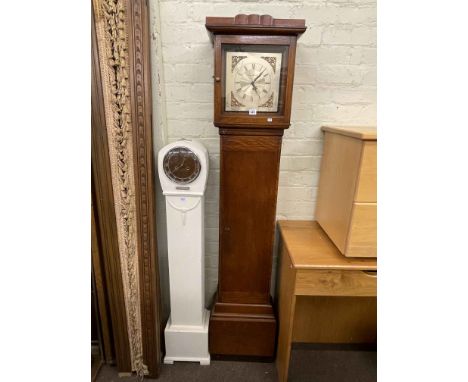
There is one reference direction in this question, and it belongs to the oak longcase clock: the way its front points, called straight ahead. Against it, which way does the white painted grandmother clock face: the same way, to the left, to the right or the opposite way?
the same way

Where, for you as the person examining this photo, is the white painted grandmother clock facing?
facing the viewer

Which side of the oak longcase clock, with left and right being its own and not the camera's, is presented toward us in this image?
front

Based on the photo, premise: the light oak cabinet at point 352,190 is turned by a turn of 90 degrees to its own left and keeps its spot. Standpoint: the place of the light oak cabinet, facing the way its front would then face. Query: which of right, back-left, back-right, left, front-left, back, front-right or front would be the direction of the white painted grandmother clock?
back

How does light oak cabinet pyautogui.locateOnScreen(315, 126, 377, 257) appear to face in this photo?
toward the camera
